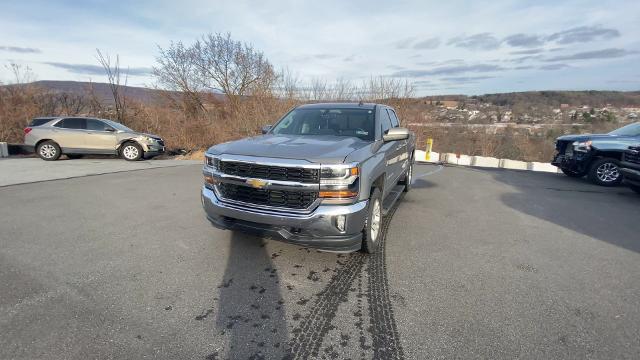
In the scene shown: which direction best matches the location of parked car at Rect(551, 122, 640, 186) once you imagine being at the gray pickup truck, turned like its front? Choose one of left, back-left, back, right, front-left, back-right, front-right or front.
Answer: back

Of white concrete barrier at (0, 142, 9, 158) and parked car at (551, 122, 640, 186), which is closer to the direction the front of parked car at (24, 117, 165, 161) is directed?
the parked car

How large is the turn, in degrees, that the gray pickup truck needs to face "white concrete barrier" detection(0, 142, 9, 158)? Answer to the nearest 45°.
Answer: approximately 90° to its right

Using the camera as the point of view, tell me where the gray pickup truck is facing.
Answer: facing the viewer and to the left of the viewer

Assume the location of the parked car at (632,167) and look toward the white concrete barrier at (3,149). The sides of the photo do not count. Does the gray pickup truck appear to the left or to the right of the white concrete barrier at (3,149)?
left

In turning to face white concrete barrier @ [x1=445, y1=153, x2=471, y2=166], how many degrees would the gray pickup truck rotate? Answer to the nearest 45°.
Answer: approximately 180°

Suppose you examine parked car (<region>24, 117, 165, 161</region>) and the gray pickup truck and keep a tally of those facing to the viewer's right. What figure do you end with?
1

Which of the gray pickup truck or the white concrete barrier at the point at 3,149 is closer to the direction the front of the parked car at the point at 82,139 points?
the gray pickup truck

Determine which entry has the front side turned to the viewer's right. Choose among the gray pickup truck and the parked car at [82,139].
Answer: the parked car

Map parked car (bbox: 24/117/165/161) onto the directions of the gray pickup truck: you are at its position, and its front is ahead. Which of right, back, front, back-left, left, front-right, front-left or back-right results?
right

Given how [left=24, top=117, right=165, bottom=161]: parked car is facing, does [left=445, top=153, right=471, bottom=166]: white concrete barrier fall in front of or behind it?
in front

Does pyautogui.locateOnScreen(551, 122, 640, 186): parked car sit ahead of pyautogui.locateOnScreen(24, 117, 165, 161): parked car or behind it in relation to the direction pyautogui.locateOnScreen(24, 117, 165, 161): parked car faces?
ahead

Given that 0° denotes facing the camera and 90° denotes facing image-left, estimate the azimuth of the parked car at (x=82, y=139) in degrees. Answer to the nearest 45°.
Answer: approximately 270°

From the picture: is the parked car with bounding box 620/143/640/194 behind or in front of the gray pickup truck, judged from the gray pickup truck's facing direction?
behind
